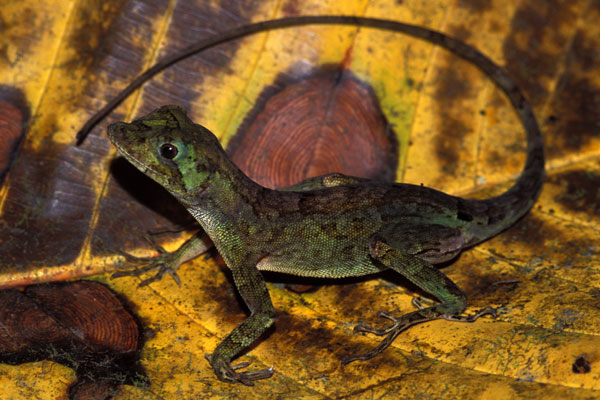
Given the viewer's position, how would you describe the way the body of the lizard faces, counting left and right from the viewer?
facing to the left of the viewer
